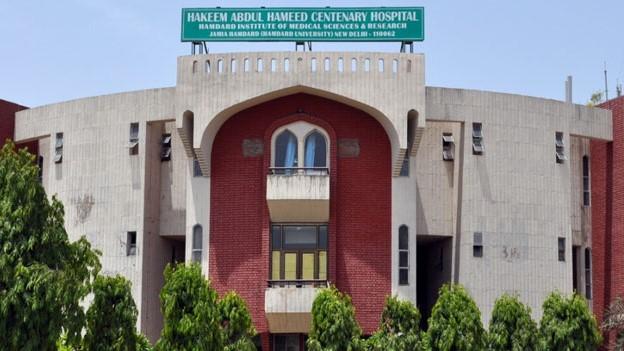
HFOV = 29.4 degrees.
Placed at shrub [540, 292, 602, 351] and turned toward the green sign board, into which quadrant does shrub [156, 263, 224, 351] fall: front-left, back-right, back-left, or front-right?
front-left

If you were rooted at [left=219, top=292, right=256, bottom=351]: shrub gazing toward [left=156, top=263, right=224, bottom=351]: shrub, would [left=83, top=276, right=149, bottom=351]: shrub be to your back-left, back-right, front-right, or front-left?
front-right

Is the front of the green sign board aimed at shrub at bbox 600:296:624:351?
no

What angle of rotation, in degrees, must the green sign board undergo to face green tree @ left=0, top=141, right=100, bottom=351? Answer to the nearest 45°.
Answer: approximately 45° to its right

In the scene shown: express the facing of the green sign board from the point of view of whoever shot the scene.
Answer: facing the viewer
